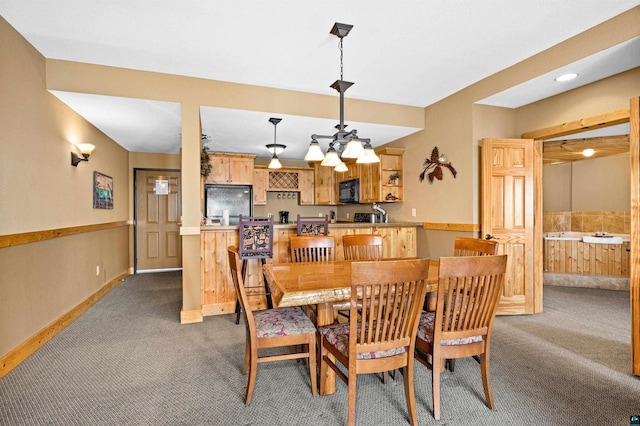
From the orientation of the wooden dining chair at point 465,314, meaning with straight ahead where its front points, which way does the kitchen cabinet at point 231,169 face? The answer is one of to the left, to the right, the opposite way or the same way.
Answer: the opposite way

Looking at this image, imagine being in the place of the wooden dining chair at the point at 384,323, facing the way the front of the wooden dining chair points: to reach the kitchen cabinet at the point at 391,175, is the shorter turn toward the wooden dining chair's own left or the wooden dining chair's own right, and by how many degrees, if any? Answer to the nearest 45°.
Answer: approximately 45° to the wooden dining chair's own right

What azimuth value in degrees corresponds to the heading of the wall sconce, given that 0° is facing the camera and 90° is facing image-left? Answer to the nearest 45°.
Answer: approximately 270°

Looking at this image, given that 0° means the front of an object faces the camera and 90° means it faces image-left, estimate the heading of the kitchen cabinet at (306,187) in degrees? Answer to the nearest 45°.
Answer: approximately 0°

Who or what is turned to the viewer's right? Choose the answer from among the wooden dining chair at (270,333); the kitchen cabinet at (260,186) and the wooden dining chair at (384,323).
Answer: the wooden dining chair at (270,333)

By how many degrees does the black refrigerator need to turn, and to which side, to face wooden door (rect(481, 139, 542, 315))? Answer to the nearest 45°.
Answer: approximately 45° to its left

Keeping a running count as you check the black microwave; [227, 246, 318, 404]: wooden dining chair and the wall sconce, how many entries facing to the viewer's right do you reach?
2

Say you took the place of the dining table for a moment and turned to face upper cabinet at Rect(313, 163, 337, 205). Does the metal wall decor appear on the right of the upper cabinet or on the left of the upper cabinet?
right

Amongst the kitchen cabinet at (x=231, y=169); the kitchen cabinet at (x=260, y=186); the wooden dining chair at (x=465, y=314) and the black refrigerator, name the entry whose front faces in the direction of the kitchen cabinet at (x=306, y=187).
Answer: the wooden dining chair

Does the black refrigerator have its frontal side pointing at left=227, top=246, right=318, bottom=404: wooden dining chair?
yes

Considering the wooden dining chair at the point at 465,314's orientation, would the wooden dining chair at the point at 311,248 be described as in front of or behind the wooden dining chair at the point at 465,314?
in front

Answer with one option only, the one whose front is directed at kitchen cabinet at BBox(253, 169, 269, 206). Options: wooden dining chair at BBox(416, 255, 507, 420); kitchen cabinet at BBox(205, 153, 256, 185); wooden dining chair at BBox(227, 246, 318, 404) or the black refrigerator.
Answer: wooden dining chair at BBox(416, 255, 507, 420)

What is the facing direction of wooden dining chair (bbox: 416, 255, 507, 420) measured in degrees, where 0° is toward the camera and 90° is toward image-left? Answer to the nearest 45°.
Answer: approximately 135°

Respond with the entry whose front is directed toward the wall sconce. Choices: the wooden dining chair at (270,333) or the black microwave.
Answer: the black microwave

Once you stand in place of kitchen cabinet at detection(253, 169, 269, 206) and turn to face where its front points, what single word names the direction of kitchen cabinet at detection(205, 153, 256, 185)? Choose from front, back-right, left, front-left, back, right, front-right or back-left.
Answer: front-right

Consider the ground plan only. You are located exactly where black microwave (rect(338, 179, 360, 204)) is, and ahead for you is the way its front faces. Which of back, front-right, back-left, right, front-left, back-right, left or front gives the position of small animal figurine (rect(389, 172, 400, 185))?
left
